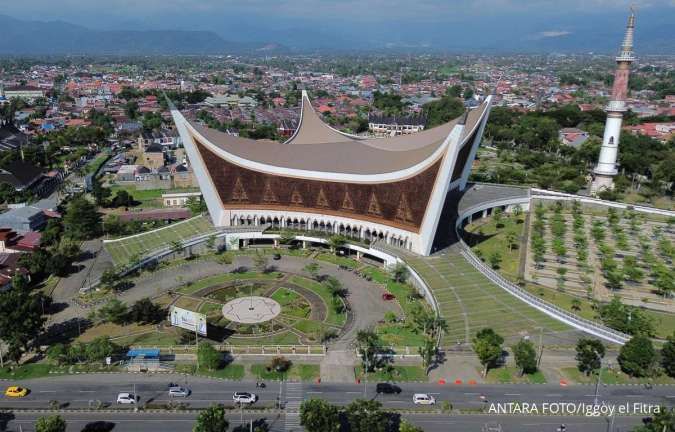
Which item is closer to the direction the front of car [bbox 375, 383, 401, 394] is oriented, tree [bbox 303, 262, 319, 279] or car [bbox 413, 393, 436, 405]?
the car

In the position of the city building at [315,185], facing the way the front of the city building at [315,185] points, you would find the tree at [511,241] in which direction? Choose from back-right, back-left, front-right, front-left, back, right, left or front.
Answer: left

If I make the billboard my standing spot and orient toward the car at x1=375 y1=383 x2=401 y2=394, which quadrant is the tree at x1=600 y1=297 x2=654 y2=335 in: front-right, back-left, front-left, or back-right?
front-left

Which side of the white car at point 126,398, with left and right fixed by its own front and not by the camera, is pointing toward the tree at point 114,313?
left

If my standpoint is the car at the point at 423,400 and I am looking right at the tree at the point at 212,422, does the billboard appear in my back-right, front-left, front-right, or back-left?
front-right

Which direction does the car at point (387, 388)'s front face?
to the viewer's right

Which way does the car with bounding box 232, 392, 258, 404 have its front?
to the viewer's right

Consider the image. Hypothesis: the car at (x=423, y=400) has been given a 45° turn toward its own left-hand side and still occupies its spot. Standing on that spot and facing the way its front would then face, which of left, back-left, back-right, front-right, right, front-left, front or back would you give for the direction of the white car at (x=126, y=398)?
back-left

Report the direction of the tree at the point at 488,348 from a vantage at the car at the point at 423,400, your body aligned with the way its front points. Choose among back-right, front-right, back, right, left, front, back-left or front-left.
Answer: front-left

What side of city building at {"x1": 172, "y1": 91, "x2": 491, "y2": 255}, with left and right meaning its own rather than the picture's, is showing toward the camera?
front

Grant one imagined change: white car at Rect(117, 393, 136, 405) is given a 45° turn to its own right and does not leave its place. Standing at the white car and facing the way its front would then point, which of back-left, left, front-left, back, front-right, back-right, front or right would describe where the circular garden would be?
left

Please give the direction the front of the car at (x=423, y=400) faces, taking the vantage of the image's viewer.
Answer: facing to the right of the viewer
